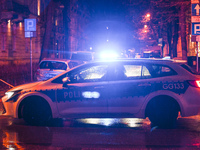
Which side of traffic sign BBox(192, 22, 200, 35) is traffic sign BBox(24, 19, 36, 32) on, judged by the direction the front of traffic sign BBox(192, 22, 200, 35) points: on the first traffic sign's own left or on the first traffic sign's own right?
on the first traffic sign's own right

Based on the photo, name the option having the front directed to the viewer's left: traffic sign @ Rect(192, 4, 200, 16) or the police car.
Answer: the police car

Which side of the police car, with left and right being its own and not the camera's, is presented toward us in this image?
left

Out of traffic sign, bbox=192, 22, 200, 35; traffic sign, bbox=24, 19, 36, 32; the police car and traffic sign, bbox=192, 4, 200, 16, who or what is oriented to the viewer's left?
the police car

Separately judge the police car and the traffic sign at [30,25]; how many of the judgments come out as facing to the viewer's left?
1

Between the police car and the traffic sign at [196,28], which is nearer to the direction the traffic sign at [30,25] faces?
the police car

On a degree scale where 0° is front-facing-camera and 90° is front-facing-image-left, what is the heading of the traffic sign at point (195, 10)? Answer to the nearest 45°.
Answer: approximately 0°

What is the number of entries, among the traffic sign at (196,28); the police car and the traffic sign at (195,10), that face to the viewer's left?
1

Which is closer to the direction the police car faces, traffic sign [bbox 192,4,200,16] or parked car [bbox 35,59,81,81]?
the parked car
